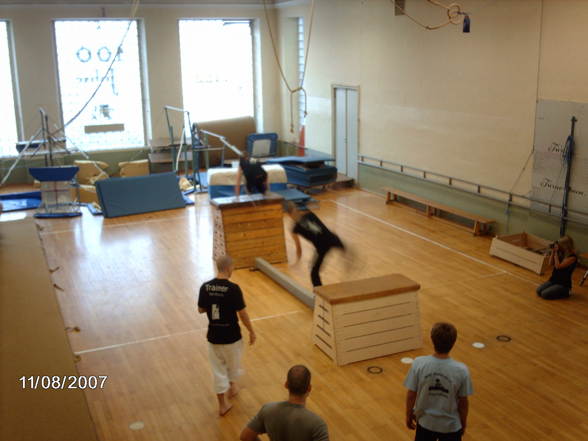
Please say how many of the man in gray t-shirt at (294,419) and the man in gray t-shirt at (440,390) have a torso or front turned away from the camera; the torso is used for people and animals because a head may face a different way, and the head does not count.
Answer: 2

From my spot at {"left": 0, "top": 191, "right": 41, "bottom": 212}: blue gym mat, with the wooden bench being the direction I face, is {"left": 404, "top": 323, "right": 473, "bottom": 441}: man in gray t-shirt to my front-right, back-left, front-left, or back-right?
front-right

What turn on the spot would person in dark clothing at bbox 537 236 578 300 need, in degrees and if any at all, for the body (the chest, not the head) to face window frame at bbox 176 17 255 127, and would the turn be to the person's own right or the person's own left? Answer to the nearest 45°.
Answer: approximately 45° to the person's own right

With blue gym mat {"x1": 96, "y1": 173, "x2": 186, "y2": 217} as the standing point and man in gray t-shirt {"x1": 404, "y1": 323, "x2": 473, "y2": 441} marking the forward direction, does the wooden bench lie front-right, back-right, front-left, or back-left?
front-left

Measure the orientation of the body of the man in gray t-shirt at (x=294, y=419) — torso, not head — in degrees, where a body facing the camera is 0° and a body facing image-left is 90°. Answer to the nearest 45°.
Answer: approximately 180°

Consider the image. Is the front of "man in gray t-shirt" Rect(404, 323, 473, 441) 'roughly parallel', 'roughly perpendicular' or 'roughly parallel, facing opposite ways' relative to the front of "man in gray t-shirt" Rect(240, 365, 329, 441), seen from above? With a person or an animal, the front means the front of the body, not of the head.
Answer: roughly parallel

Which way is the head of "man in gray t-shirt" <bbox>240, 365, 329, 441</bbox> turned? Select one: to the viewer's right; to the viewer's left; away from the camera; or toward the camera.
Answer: away from the camera

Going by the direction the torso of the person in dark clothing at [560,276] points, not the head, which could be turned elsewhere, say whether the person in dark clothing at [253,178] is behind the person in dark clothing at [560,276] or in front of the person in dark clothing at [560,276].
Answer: in front

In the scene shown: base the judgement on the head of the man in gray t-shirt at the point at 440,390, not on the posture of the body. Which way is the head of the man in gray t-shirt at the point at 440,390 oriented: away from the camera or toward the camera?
away from the camera

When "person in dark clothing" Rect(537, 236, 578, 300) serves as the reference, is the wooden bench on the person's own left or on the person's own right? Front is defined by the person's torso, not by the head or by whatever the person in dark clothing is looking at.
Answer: on the person's own right

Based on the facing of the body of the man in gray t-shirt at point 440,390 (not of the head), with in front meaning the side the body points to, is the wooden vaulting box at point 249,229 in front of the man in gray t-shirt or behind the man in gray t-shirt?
in front

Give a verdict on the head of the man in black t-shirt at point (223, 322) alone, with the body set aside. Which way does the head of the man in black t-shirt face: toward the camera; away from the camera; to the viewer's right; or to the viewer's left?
away from the camera

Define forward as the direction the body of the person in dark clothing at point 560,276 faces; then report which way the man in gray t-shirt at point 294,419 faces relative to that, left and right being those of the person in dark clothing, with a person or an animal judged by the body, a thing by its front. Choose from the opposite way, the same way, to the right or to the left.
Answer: to the right

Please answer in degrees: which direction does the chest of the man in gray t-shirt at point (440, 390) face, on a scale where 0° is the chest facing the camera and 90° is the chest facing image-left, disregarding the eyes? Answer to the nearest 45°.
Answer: approximately 180°

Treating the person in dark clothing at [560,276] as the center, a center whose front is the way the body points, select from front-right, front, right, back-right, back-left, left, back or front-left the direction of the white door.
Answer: front-right

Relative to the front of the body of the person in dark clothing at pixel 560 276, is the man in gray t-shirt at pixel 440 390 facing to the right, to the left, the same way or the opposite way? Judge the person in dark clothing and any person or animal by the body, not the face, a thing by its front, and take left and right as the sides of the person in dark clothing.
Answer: to the right

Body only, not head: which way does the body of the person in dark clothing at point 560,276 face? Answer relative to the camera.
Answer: to the viewer's left

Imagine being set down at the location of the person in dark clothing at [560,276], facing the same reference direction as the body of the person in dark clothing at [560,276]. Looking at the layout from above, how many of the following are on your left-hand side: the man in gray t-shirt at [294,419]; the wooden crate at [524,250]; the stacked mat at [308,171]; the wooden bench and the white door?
1
